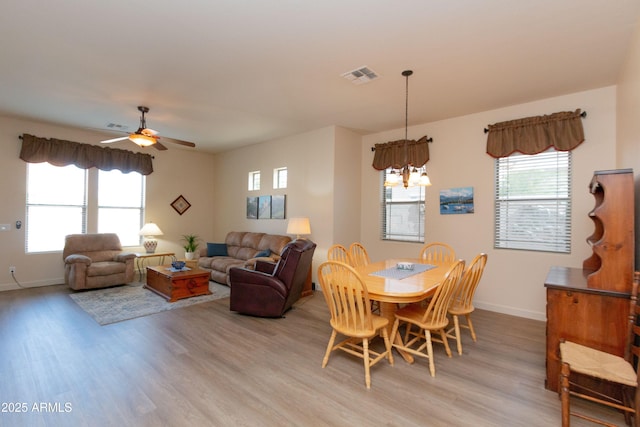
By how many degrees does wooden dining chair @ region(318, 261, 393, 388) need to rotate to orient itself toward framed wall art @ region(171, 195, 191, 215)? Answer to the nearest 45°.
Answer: approximately 90° to its left

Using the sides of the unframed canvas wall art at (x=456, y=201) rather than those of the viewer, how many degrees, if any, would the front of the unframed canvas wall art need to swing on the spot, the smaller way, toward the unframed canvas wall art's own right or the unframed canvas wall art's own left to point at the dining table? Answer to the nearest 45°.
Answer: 0° — it already faces it

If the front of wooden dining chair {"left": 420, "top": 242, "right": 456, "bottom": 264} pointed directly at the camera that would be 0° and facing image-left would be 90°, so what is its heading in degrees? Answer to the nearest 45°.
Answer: approximately 0°

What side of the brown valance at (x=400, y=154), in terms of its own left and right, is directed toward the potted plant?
right

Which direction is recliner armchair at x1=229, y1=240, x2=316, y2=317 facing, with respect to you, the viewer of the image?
facing away from the viewer and to the left of the viewer

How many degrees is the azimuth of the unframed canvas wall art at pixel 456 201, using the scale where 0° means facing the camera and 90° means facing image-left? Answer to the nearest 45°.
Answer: approximately 0°

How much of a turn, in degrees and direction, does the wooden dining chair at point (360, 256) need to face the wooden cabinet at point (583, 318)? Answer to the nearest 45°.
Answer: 0° — it already faces it

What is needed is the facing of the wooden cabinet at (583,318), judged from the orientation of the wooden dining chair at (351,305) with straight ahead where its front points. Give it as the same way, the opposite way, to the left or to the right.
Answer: to the left

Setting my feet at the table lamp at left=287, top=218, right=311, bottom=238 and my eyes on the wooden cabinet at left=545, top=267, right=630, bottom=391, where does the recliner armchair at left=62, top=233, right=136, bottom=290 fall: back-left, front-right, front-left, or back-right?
back-right

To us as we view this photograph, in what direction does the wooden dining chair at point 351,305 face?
facing away from the viewer and to the right of the viewer

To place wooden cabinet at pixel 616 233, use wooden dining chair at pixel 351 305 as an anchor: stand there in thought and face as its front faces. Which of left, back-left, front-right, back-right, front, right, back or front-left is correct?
front-right

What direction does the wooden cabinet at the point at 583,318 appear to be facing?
to the viewer's left

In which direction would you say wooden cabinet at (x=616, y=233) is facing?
to the viewer's left

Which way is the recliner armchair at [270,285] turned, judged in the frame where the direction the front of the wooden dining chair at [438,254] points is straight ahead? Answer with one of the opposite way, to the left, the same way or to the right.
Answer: to the right

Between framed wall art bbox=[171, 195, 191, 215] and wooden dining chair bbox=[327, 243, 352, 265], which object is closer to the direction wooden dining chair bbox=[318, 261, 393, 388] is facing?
the wooden dining chair

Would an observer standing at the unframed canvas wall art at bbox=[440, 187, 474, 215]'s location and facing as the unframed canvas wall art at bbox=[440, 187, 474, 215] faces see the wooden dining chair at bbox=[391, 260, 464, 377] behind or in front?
in front

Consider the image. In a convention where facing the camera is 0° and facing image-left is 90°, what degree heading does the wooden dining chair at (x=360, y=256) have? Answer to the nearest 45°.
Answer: approximately 315°
